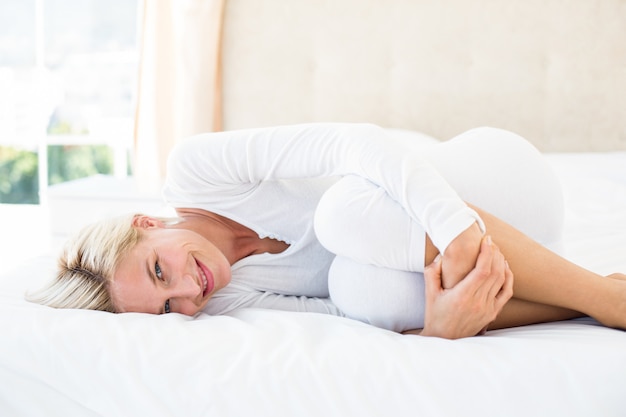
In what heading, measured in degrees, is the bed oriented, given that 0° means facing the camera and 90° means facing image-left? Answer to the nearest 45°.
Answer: approximately 0°

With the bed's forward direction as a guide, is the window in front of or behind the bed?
behind

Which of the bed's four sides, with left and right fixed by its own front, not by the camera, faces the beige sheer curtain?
back
